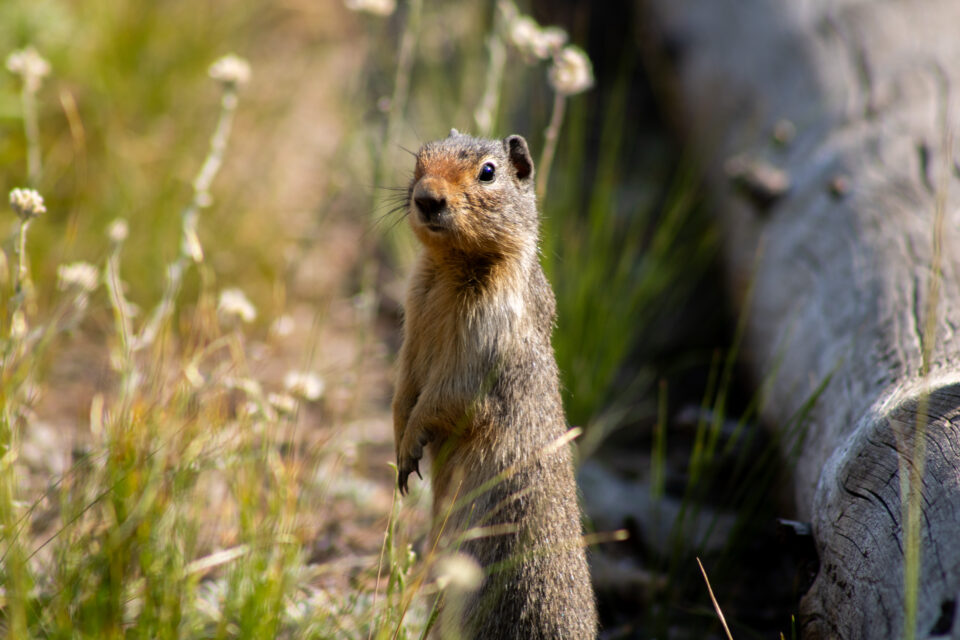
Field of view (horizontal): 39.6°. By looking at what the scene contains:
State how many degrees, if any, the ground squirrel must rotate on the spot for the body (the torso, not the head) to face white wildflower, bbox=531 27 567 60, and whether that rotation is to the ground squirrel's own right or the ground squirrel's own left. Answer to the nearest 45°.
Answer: approximately 135° to the ground squirrel's own right

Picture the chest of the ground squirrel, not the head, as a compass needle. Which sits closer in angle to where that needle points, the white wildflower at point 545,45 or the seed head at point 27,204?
the seed head

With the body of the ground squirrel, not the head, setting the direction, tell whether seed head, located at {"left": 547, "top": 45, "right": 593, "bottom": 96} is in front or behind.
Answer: behind

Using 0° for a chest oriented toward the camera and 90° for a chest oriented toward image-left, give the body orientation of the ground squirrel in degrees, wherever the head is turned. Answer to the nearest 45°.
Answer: approximately 45°

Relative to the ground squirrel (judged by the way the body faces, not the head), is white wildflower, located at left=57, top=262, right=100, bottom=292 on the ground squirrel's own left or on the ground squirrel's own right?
on the ground squirrel's own right

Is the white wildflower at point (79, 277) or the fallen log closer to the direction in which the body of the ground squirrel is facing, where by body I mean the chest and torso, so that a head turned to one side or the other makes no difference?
the white wildflower

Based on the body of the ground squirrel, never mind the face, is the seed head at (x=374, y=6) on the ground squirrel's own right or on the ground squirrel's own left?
on the ground squirrel's own right
